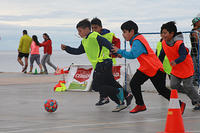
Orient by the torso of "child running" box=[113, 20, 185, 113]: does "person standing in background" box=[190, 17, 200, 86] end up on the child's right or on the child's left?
on the child's right

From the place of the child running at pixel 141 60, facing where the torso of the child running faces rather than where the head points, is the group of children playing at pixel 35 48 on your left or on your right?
on your right

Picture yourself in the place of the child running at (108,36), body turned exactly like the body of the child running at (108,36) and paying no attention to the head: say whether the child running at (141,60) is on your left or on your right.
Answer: on your left

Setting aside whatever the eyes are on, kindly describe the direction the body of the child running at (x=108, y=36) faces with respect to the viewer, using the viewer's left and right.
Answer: facing to the left of the viewer

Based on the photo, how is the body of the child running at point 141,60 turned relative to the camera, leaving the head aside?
to the viewer's left

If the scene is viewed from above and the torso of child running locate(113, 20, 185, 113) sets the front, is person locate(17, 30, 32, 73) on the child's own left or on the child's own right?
on the child's own right

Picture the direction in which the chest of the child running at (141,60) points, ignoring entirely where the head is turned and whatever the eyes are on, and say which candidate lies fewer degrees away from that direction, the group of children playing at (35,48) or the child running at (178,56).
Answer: the group of children playing

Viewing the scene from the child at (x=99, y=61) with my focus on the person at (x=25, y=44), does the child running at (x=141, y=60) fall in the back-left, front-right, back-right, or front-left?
back-right

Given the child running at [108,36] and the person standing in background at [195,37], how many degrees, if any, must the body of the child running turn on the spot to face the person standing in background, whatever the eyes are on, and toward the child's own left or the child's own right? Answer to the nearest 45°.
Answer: approximately 135° to the child's own right

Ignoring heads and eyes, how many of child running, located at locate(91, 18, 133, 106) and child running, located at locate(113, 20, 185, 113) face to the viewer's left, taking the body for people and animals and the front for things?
2
